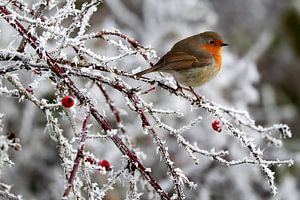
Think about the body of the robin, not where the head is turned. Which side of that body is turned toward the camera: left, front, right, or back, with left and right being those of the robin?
right
